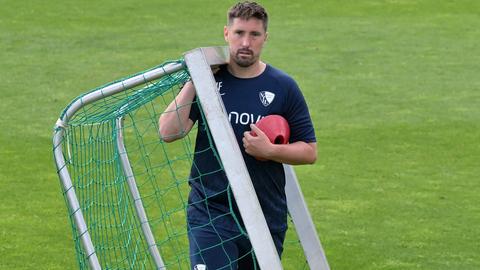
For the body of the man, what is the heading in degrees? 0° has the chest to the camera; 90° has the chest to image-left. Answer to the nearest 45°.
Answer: approximately 0°
